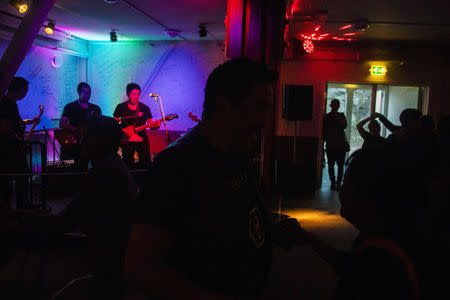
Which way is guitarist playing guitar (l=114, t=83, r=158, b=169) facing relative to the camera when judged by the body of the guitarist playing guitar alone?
toward the camera

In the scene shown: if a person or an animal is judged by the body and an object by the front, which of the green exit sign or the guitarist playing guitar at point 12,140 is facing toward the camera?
the green exit sign

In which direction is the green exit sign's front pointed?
toward the camera

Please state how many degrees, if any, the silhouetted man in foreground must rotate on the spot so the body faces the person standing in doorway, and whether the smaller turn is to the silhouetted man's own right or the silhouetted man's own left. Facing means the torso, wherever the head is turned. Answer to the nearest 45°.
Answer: approximately 135° to the silhouetted man's own left

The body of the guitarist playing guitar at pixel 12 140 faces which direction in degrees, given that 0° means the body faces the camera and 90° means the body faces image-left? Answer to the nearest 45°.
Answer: approximately 270°

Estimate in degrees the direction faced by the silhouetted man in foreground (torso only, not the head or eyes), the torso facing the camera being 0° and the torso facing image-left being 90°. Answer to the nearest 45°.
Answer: approximately 315°

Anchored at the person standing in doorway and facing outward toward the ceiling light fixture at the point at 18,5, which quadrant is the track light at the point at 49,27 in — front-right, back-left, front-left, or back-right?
front-right

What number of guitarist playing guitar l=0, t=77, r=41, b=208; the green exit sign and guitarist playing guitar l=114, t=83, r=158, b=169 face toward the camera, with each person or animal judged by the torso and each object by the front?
2

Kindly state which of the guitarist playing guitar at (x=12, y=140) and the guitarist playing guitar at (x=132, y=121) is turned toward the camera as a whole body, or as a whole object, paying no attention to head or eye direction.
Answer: the guitarist playing guitar at (x=132, y=121)

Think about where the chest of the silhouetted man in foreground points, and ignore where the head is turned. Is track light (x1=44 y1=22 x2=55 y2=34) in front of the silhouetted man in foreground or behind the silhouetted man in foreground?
behind
